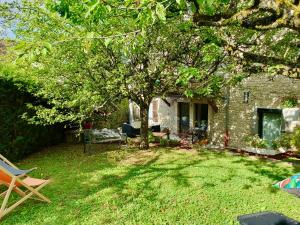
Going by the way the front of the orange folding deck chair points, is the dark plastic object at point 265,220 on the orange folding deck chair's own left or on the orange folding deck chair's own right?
on the orange folding deck chair's own right

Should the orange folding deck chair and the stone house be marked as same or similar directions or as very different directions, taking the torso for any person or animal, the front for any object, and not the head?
very different directions

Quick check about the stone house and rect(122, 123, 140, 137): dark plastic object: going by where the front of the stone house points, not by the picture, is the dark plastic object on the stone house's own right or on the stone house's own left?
on the stone house's own right

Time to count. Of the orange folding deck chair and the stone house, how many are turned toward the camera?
1

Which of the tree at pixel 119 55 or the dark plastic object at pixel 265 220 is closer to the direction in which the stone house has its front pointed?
the dark plastic object

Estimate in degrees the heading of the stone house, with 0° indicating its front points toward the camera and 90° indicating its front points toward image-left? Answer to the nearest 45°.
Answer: approximately 0°

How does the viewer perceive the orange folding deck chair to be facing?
facing away from the viewer and to the right of the viewer

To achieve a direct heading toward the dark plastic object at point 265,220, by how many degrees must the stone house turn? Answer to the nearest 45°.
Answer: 0° — it already faces it
